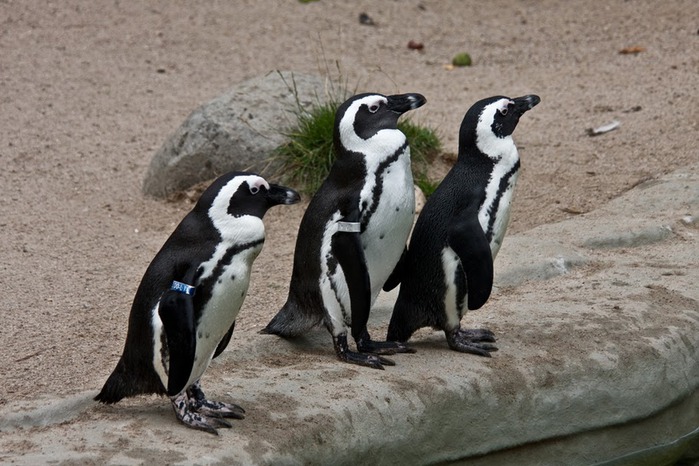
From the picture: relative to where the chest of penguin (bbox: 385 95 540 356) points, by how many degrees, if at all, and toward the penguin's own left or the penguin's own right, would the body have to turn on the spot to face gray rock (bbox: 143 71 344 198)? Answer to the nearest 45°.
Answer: approximately 135° to the penguin's own left

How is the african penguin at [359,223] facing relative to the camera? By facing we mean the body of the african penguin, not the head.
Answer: to the viewer's right

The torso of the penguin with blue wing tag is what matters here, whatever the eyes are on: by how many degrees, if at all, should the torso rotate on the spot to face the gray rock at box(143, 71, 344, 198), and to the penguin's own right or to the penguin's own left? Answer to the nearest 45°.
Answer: approximately 90° to the penguin's own left

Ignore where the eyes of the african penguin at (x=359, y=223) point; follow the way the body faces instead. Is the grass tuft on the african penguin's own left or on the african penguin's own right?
on the african penguin's own left

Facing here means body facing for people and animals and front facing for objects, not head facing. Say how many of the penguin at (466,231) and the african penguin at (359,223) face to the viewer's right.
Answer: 2

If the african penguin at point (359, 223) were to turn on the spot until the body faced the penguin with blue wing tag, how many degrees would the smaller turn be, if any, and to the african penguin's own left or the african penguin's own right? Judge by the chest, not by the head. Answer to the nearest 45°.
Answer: approximately 135° to the african penguin's own right

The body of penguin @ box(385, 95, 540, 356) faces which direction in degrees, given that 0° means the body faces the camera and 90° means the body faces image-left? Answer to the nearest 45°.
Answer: approximately 270°

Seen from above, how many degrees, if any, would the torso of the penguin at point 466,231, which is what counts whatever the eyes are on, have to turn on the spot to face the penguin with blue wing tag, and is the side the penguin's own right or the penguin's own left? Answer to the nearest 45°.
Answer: approximately 135° to the penguin's own right

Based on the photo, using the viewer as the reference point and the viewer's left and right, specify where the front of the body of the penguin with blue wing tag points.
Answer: facing to the right of the viewer

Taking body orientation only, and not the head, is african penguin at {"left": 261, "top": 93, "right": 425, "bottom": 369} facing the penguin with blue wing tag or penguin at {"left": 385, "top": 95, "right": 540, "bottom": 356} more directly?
the penguin

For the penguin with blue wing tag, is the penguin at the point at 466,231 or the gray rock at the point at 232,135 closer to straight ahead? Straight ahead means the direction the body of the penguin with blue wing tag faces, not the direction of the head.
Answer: the penguin

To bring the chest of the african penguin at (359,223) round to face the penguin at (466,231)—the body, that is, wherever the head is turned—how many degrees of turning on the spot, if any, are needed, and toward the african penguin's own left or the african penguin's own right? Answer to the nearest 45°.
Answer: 0° — it already faces it

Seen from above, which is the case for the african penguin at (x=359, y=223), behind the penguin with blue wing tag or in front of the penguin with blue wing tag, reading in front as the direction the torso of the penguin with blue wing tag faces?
in front
